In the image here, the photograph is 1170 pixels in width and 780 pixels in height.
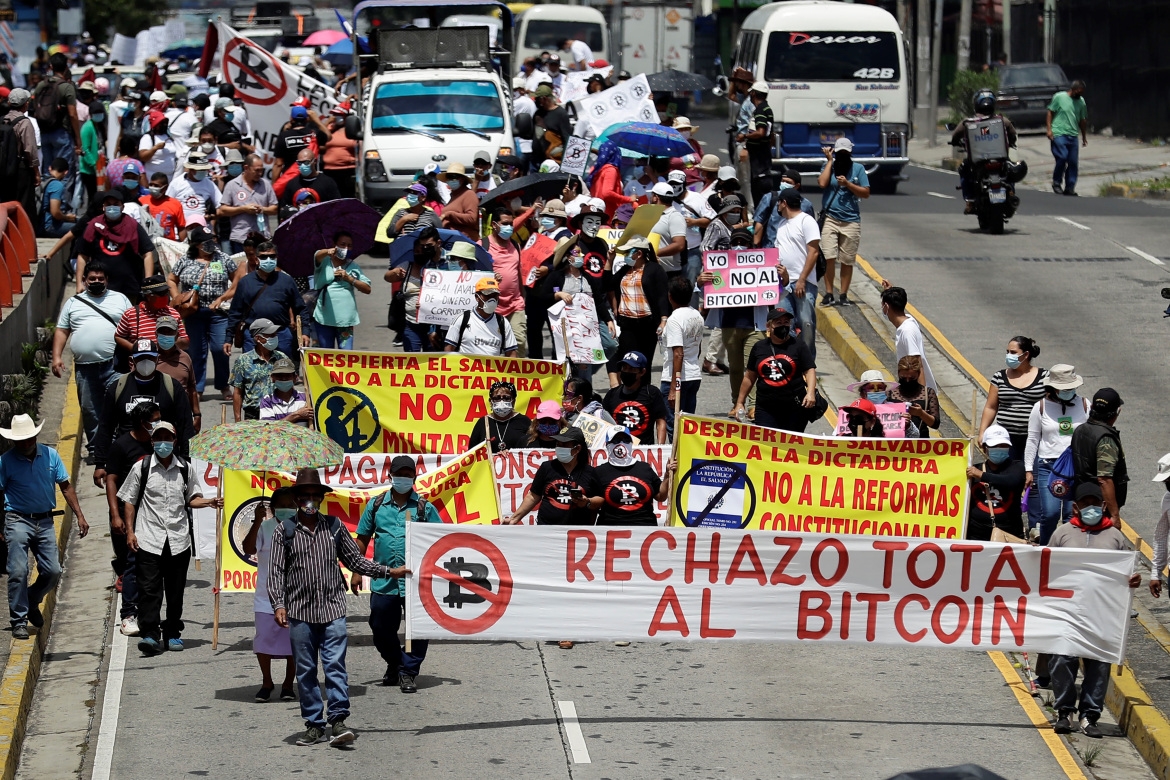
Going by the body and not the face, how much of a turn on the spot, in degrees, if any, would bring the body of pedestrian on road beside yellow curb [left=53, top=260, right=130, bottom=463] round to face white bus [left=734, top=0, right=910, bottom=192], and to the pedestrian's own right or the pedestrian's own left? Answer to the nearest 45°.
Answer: approximately 135° to the pedestrian's own left

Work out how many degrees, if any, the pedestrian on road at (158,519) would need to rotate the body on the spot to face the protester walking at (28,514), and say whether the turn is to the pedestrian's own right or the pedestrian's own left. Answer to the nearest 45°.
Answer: approximately 135° to the pedestrian's own right

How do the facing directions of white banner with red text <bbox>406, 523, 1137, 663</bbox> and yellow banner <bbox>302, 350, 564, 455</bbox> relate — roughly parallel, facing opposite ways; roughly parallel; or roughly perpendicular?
roughly parallel

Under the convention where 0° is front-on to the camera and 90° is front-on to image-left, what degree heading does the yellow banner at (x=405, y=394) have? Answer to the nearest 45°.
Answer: approximately 0°

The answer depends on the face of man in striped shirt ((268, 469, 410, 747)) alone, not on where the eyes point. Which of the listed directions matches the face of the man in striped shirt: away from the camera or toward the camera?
toward the camera

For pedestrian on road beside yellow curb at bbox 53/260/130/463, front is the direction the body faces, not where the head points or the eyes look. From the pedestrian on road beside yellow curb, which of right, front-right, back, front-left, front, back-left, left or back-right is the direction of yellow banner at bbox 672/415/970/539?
front-left

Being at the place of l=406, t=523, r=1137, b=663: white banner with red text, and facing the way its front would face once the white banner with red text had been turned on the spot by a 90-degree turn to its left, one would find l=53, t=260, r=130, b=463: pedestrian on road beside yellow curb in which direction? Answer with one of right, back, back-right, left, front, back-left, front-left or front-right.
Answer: back-left

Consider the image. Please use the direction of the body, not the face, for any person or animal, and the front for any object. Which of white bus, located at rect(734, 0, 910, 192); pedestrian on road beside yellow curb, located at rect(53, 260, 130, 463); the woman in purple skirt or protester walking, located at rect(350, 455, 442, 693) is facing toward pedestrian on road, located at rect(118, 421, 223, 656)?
pedestrian on road beside yellow curb, located at rect(53, 260, 130, 463)

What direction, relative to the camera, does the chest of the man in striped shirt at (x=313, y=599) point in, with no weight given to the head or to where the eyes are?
toward the camera

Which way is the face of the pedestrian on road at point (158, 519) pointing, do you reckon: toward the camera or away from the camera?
toward the camera

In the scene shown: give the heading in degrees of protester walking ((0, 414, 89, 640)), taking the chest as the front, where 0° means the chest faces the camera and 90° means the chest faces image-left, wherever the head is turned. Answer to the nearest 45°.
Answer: approximately 0°

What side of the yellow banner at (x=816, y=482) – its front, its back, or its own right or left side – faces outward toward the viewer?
front

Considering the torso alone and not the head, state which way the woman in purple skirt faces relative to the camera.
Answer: toward the camera

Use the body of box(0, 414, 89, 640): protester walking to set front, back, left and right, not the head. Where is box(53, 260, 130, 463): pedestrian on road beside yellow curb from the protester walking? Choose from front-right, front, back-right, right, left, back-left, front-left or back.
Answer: back
